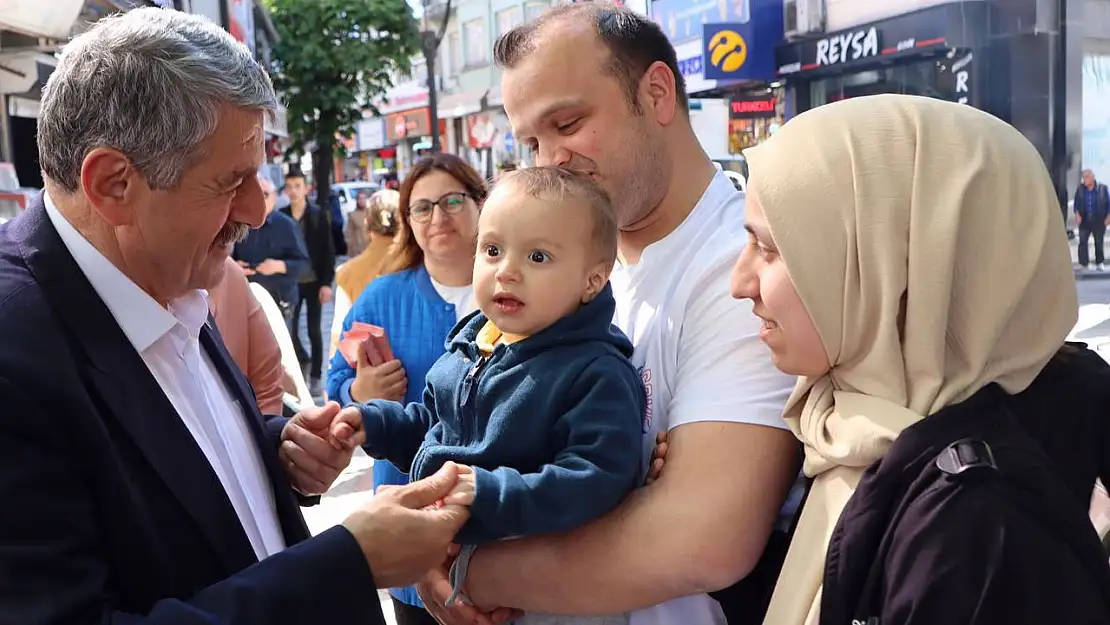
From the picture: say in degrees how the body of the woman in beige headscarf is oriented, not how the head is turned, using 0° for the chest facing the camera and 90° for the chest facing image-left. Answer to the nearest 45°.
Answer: approximately 90°

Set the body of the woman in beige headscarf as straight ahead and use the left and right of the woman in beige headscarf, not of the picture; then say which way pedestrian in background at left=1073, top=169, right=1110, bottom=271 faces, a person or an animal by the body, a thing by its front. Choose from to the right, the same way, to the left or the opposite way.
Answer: to the left

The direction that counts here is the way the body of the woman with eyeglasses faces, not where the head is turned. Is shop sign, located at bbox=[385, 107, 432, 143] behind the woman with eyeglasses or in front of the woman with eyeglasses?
behind

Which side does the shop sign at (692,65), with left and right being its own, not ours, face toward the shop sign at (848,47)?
left

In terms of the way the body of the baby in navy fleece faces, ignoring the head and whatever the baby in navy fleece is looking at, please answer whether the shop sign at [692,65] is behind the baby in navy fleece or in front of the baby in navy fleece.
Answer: behind

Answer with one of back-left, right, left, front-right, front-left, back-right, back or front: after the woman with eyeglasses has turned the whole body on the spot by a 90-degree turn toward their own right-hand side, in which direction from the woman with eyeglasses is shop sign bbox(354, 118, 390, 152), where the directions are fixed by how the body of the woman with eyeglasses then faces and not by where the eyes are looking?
right

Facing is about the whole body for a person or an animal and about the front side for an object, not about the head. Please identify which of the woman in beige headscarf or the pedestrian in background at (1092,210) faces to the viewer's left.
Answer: the woman in beige headscarf

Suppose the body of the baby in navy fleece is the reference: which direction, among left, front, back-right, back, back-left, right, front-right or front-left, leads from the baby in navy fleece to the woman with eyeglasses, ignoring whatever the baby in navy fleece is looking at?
back-right

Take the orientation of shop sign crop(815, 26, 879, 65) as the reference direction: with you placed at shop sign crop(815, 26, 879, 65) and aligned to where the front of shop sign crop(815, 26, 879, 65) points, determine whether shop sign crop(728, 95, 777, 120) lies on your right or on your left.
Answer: on your right

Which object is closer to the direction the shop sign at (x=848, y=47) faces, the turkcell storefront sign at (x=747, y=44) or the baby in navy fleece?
the baby in navy fleece

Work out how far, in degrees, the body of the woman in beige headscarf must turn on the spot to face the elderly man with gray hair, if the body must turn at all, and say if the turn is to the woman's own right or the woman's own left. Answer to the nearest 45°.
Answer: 0° — they already face them
